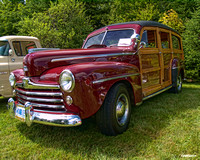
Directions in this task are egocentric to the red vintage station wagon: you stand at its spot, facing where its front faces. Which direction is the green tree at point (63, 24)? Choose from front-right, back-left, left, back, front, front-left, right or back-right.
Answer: back-right

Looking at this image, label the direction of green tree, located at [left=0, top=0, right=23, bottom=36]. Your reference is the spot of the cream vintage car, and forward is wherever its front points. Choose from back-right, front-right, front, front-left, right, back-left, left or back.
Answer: back-right

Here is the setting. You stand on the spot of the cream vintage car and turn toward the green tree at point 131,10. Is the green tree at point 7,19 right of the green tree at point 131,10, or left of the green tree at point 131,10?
left

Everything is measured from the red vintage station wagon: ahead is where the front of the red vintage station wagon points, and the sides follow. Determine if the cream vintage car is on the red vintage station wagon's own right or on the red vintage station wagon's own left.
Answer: on the red vintage station wagon's own right

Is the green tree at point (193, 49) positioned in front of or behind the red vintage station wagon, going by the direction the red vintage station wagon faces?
behind

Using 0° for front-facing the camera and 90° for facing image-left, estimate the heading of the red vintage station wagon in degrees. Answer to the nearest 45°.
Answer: approximately 45°

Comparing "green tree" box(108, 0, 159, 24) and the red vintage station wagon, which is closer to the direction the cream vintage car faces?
the red vintage station wagon

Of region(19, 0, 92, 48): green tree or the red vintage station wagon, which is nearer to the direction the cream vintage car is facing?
the red vintage station wagon

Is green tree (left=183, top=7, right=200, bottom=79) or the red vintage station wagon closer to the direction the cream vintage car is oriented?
the red vintage station wagon
